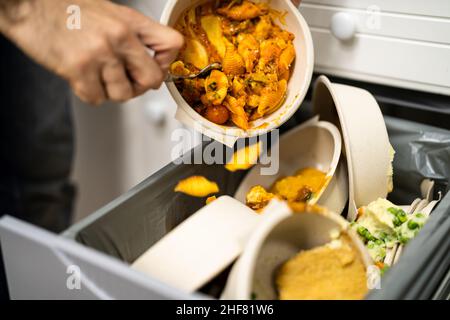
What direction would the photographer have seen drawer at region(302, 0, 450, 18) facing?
facing the viewer and to the left of the viewer

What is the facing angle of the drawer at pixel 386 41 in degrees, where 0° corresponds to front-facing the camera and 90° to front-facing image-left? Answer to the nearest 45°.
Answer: approximately 45°
